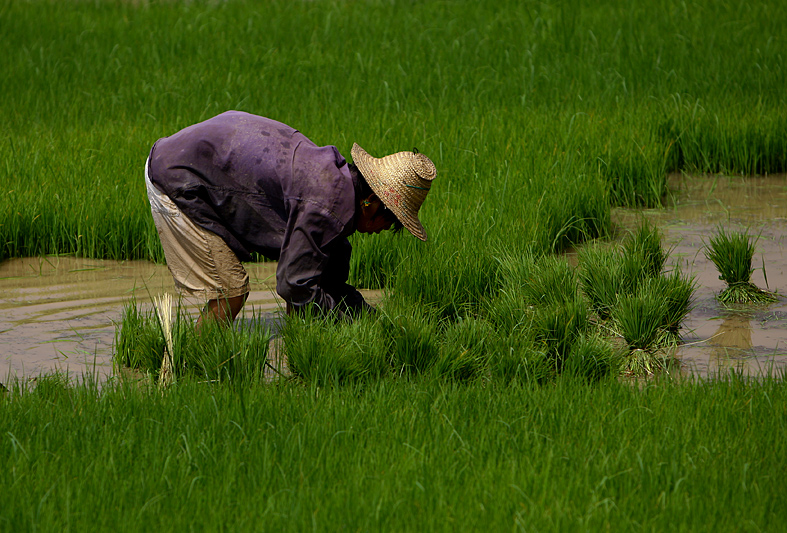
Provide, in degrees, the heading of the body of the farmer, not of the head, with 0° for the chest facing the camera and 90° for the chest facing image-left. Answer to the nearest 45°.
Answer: approximately 270°

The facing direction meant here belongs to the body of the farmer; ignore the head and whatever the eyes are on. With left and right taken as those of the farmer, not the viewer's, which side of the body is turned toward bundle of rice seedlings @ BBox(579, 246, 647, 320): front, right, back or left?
front

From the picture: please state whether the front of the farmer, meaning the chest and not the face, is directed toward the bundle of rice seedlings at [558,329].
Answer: yes

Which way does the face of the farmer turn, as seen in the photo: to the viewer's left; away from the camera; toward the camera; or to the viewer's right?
to the viewer's right

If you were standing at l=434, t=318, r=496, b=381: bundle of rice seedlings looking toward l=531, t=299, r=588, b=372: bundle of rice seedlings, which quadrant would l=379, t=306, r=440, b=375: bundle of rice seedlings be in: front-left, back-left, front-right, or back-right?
back-left

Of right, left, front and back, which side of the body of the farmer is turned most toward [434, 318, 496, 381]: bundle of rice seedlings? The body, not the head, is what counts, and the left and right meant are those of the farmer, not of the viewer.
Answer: front

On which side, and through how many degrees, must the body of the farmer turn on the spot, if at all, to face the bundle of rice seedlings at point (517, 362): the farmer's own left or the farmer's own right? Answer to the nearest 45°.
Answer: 0° — they already face it
